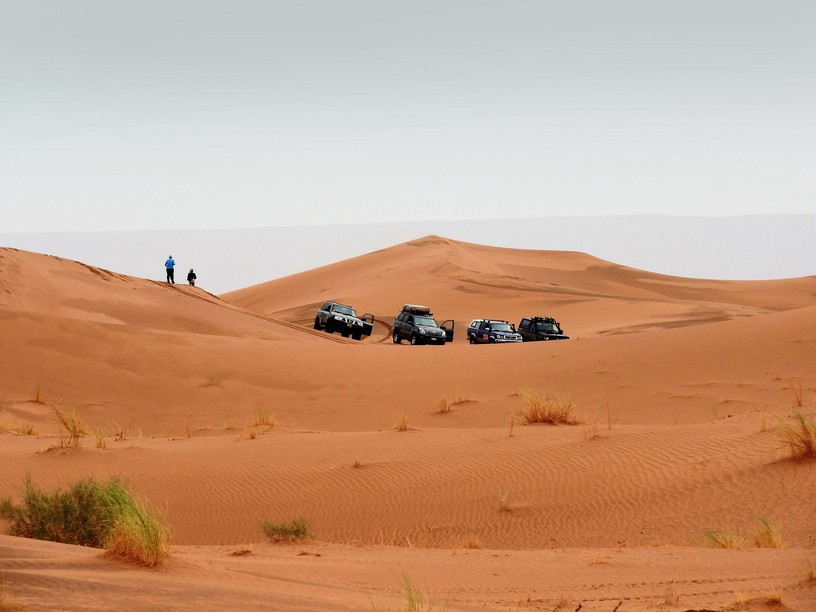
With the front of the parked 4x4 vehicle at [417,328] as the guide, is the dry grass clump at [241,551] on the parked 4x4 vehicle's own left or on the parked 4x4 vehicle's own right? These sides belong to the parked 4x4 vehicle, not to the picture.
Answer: on the parked 4x4 vehicle's own right

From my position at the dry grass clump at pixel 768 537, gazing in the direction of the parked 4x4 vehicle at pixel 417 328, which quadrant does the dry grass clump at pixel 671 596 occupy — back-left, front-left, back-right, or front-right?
back-left

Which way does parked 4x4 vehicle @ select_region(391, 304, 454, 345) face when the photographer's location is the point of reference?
facing the viewer and to the right of the viewer

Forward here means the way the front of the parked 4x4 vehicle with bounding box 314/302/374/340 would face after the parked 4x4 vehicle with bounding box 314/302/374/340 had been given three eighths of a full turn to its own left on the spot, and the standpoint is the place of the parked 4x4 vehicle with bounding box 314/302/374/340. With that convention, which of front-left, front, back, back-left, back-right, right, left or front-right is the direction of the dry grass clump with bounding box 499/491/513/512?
back

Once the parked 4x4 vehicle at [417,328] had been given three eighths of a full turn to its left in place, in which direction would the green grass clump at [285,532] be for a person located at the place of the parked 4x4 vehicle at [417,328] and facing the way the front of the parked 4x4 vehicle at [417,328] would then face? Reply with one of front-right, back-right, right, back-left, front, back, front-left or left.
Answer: back

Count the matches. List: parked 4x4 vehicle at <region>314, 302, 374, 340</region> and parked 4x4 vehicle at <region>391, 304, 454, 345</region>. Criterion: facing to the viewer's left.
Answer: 0

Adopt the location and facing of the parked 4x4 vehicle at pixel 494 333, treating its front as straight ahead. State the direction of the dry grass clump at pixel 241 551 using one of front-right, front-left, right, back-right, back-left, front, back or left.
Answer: front-right

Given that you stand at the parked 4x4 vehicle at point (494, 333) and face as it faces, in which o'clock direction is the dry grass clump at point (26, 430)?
The dry grass clump is roughly at 2 o'clock from the parked 4x4 vehicle.

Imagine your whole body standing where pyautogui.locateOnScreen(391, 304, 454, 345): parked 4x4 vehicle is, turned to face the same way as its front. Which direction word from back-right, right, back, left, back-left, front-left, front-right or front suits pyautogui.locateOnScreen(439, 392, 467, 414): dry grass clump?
front-right
